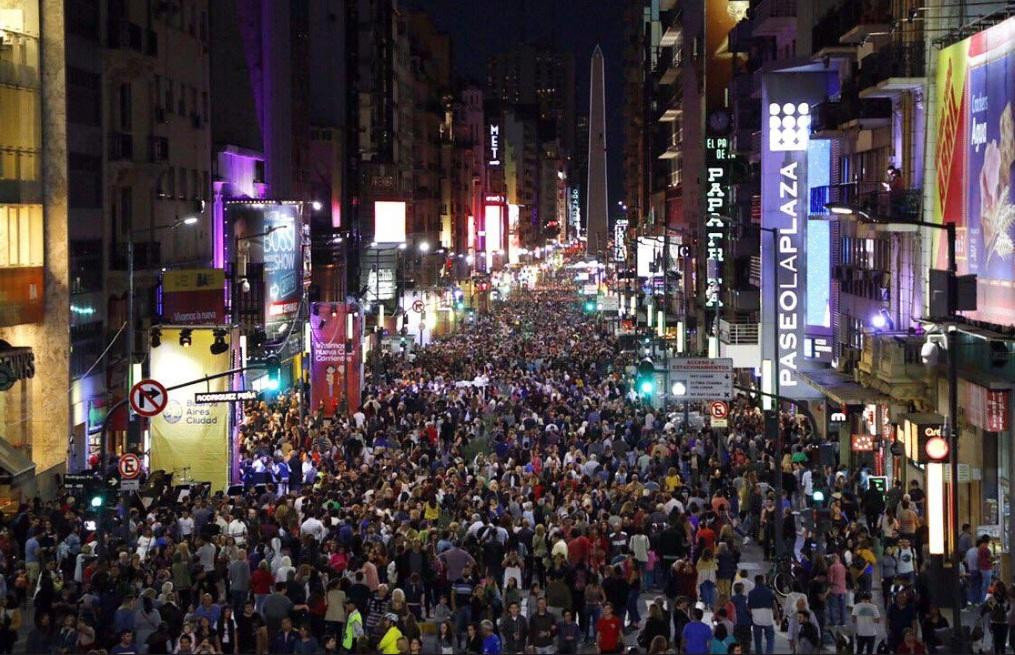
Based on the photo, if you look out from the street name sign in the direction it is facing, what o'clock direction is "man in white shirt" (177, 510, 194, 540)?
The man in white shirt is roughly at 12 o'clock from the street name sign.

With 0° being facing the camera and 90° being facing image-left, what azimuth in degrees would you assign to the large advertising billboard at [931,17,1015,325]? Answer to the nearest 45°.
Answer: approximately 45°

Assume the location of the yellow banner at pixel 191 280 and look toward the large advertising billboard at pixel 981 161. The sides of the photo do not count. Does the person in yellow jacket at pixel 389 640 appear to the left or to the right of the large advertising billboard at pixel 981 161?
right

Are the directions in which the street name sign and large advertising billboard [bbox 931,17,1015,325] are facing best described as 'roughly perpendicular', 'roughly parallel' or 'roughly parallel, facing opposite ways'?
roughly perpendicular
